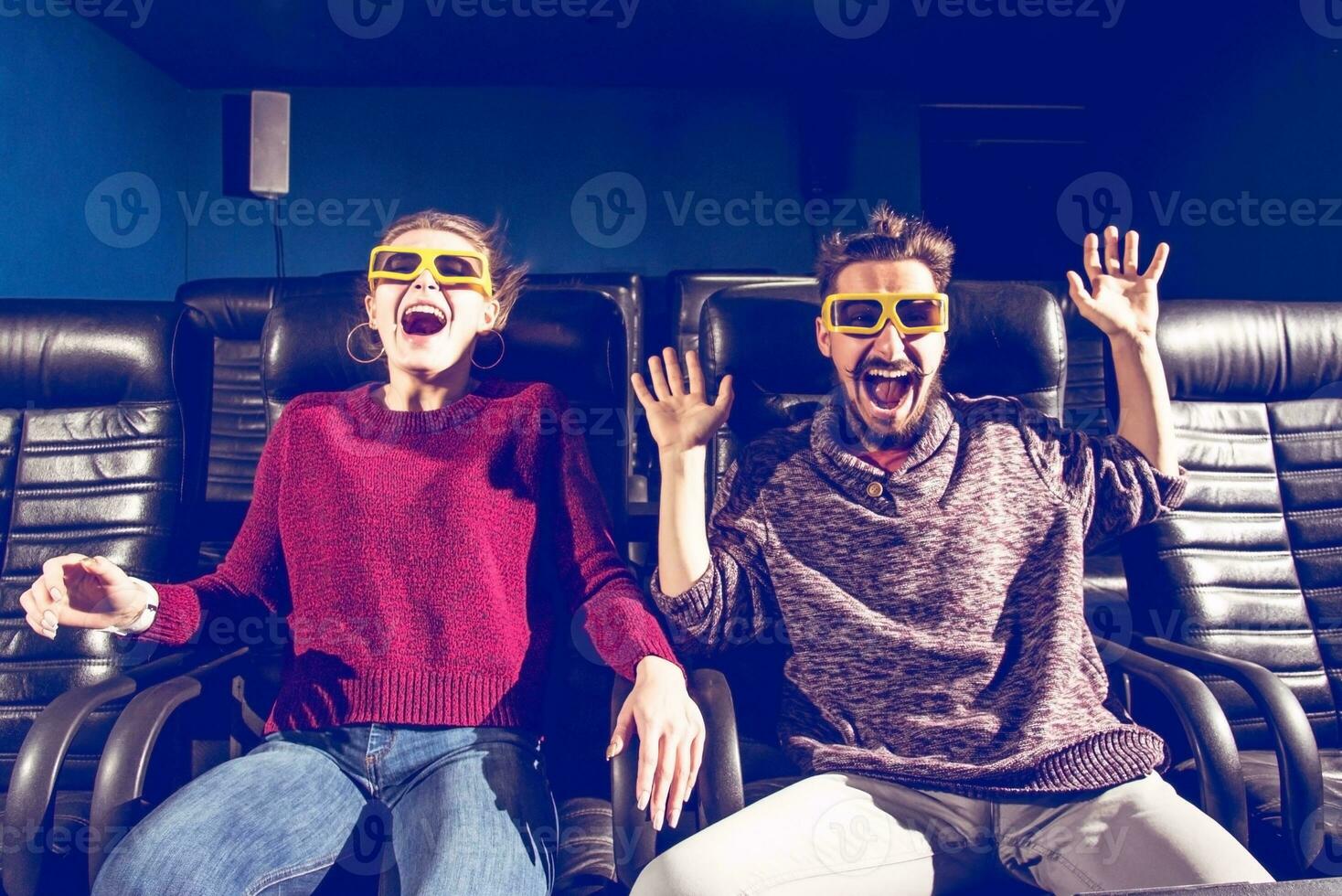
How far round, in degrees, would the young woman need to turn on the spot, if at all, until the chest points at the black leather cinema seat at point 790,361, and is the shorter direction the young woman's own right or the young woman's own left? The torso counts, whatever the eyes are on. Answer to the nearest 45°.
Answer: approximately 90° to the young woman's own left

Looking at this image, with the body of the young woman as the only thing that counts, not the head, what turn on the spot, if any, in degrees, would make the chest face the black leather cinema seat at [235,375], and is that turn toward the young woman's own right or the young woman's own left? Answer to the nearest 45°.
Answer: approximately 180°

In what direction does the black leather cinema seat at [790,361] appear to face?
toward the camera

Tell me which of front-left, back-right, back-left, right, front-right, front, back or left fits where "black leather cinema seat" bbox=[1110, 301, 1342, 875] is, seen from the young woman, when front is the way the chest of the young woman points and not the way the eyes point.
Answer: left

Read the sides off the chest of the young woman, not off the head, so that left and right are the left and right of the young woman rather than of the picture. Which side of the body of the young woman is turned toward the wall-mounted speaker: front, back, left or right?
back

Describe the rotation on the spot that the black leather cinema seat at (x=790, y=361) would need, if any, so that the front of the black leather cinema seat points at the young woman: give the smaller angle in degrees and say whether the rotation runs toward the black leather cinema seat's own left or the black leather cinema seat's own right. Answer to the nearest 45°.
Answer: approximately 45° to the black leather cinema seat's own right

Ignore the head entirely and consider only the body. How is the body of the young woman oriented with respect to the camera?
toward the camera

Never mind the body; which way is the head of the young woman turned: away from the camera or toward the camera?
toward the camera

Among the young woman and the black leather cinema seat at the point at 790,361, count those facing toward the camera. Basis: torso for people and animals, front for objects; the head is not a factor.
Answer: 2
